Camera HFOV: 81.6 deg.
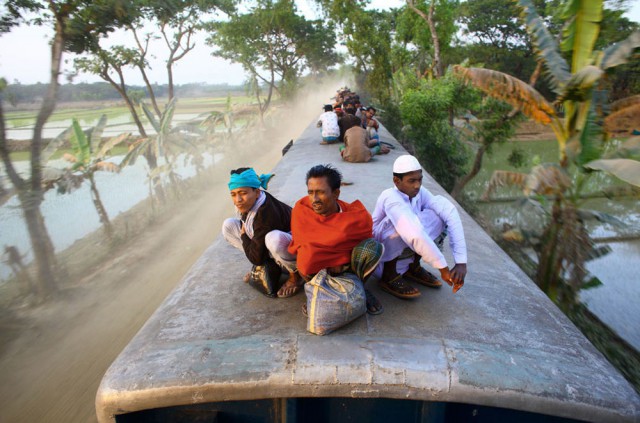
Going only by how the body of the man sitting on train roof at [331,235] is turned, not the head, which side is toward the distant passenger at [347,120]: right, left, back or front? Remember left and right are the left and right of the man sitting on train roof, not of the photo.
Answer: back

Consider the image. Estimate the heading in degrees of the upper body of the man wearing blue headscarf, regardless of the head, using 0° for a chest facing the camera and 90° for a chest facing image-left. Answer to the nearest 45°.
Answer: approximately 45°

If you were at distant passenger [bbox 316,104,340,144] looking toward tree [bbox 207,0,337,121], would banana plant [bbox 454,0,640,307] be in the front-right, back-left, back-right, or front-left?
back-right

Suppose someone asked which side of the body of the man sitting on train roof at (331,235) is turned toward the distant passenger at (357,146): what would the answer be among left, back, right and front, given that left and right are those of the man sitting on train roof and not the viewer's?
back

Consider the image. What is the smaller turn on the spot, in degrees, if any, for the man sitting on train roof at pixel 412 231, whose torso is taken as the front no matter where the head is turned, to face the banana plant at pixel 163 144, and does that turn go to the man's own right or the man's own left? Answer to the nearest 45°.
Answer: approximately 180°

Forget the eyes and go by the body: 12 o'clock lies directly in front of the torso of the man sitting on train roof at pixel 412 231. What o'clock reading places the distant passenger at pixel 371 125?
The distant passenger is roughly at 7 o'clock from the man sitting on train roof.

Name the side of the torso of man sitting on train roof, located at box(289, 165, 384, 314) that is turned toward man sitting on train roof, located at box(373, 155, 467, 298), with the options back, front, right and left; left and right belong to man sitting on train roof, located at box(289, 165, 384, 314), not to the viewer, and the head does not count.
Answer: left

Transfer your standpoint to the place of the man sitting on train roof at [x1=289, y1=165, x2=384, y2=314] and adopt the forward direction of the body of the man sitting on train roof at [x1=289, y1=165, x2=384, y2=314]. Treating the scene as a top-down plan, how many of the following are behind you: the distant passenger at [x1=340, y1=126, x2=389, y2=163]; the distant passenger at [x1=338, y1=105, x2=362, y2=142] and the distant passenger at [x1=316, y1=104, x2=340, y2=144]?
3

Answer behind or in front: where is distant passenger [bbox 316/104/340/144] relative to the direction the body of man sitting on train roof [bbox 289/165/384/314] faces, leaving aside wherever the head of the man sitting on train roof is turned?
behind

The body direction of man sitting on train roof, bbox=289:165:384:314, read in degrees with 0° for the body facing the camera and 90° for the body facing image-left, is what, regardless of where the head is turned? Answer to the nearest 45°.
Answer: approximately 0°
